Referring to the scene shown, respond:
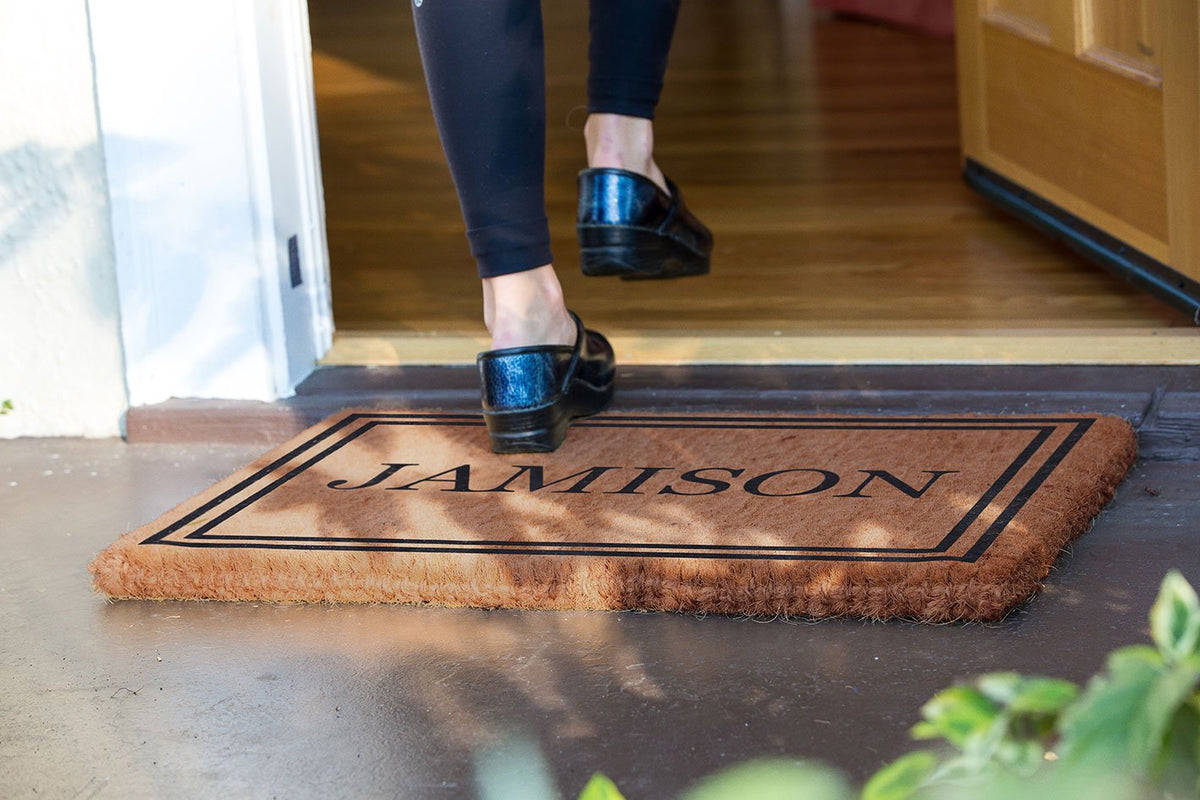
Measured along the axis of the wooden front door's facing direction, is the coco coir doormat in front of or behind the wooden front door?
in front

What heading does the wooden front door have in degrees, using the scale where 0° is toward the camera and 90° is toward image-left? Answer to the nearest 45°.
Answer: approximately 45°
